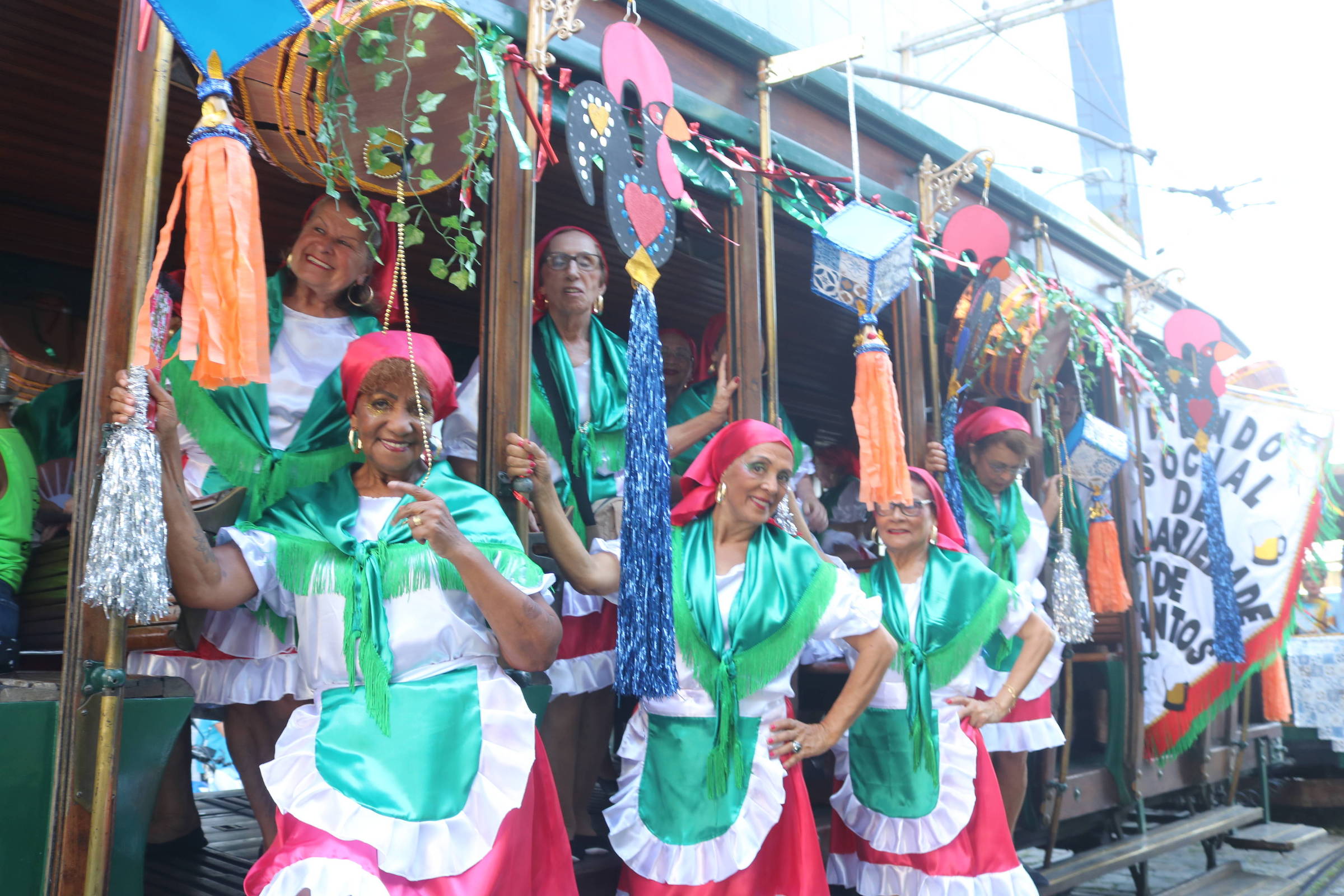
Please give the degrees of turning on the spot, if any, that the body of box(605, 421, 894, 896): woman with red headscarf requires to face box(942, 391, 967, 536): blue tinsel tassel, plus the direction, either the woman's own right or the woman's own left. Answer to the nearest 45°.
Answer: approximately 135° to the woman's own left

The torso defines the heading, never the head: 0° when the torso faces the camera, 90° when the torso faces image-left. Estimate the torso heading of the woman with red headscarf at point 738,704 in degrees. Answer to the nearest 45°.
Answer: approximately 0°

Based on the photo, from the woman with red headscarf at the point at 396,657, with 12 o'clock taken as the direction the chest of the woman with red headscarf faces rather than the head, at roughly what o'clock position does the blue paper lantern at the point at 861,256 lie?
The blue paper lantern is roughly at 8 o'clock from the woman with red headscarf.

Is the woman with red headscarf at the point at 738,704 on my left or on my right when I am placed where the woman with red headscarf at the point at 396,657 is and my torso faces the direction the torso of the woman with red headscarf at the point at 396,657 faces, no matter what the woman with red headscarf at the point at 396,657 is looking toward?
on my left

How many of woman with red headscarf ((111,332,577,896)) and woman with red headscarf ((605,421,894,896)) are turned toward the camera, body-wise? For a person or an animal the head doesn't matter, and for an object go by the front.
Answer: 2

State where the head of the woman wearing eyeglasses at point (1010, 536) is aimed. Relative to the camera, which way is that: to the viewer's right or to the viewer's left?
to the viewer's left

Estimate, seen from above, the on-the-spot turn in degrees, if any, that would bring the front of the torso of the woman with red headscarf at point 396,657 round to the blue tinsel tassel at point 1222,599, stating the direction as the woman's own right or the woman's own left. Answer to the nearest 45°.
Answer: approximately 135° to the woman's own left

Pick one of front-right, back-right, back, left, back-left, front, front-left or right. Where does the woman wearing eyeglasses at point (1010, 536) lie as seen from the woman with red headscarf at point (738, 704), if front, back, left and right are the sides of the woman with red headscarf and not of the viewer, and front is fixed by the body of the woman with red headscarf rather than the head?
back-left

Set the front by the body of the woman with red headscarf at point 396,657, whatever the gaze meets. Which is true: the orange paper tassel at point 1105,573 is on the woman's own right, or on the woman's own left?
on the woman's own left

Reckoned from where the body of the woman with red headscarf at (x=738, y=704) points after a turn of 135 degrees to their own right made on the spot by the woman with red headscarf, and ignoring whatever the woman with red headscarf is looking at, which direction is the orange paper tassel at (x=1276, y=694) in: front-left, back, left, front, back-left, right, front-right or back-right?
right

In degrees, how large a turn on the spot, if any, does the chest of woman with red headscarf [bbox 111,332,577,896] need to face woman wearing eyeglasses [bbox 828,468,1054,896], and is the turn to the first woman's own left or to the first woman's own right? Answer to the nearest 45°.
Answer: approximately 135° to the first woman's own left
